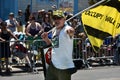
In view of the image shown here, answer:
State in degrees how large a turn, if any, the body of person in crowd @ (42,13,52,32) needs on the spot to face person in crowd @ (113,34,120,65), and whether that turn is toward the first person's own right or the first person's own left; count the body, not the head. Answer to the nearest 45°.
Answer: approximately 90° to the first person's own left

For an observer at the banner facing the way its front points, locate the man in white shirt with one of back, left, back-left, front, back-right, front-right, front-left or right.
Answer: right

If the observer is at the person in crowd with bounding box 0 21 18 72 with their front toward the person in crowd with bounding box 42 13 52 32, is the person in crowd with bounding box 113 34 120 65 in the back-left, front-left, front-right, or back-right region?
front-right

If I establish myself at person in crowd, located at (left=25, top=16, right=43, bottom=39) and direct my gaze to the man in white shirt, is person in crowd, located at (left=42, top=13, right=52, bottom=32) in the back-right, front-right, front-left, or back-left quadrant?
back-left

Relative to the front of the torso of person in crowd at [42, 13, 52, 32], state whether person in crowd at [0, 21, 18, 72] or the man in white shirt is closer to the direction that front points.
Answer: the man in white shirt

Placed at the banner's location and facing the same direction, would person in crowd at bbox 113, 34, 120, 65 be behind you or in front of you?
behind

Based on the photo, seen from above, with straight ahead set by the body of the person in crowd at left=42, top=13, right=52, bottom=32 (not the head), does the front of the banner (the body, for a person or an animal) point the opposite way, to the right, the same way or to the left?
the same way

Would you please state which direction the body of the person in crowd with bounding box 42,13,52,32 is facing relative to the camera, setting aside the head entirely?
toward the camera

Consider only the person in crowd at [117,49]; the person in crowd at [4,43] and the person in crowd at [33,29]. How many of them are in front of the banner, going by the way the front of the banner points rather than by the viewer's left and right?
0

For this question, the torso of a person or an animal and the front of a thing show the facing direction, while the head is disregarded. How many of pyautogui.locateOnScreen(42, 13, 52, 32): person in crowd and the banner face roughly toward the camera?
2
